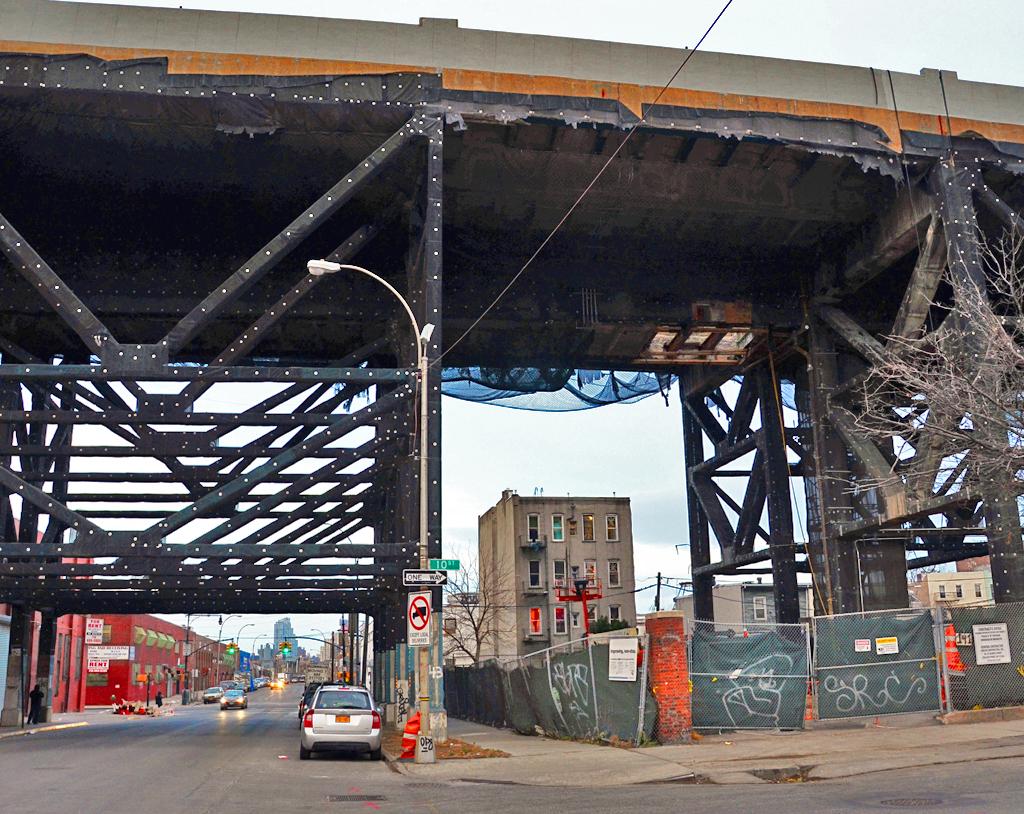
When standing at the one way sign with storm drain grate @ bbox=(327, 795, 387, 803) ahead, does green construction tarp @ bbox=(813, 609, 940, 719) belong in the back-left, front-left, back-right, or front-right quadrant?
back-left

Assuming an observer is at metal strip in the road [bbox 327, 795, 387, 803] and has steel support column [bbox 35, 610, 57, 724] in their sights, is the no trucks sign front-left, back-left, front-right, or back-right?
front-right

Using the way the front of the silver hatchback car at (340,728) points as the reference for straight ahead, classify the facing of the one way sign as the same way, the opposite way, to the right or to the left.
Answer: the opposite way

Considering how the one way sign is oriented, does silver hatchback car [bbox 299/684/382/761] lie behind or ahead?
behind

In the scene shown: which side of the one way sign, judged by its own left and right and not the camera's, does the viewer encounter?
front

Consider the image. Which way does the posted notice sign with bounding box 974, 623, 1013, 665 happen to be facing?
toward the camera

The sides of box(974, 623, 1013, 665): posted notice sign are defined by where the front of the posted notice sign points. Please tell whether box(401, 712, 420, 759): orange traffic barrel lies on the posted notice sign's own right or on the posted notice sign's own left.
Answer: on the posted notice sign's own right

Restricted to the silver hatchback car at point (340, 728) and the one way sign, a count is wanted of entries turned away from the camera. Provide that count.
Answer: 1

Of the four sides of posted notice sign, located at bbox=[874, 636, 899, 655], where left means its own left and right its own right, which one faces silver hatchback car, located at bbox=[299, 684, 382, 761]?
right

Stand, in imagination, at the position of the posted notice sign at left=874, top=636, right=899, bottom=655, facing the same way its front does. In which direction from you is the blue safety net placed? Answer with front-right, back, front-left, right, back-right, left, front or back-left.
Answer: back-right

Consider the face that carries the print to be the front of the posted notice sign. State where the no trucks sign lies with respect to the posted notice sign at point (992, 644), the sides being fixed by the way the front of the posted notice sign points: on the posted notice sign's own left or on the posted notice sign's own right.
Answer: on the posted notice sign's own right

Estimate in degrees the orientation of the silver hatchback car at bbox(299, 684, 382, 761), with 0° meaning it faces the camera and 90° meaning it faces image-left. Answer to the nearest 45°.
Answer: approximately 180°

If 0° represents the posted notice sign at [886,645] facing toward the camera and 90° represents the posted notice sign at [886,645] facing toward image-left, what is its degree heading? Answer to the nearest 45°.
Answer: approximately 0°

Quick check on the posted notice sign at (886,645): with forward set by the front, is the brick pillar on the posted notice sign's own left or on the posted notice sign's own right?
on the posted notice sign's own right

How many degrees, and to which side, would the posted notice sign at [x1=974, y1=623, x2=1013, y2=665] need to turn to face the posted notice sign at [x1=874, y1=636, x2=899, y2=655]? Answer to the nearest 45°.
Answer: approximately 45° to its right

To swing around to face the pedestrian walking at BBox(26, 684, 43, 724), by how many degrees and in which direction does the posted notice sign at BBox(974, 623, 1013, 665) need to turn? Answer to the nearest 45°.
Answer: approximately 90° to its right
